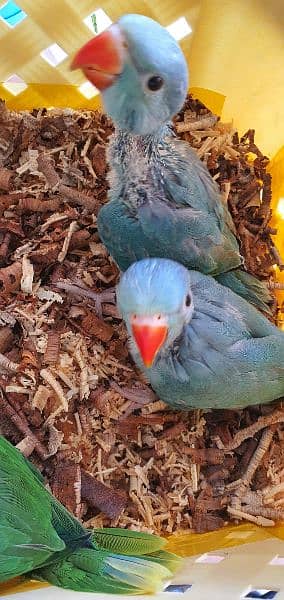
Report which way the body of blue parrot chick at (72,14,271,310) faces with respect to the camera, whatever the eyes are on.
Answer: to the viewer's left

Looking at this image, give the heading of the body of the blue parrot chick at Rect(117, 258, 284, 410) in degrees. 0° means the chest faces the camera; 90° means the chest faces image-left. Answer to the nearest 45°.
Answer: approximately 45°
